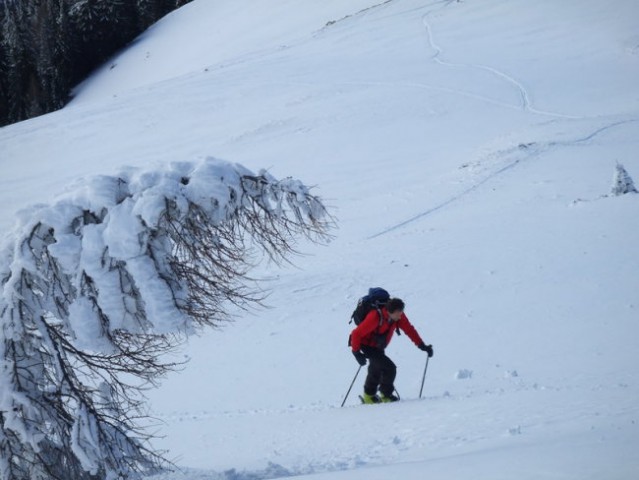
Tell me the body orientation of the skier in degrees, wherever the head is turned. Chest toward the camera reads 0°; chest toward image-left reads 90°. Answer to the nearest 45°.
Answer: approximately 315°

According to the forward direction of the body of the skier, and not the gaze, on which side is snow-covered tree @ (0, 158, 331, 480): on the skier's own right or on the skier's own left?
on the skier's own right
